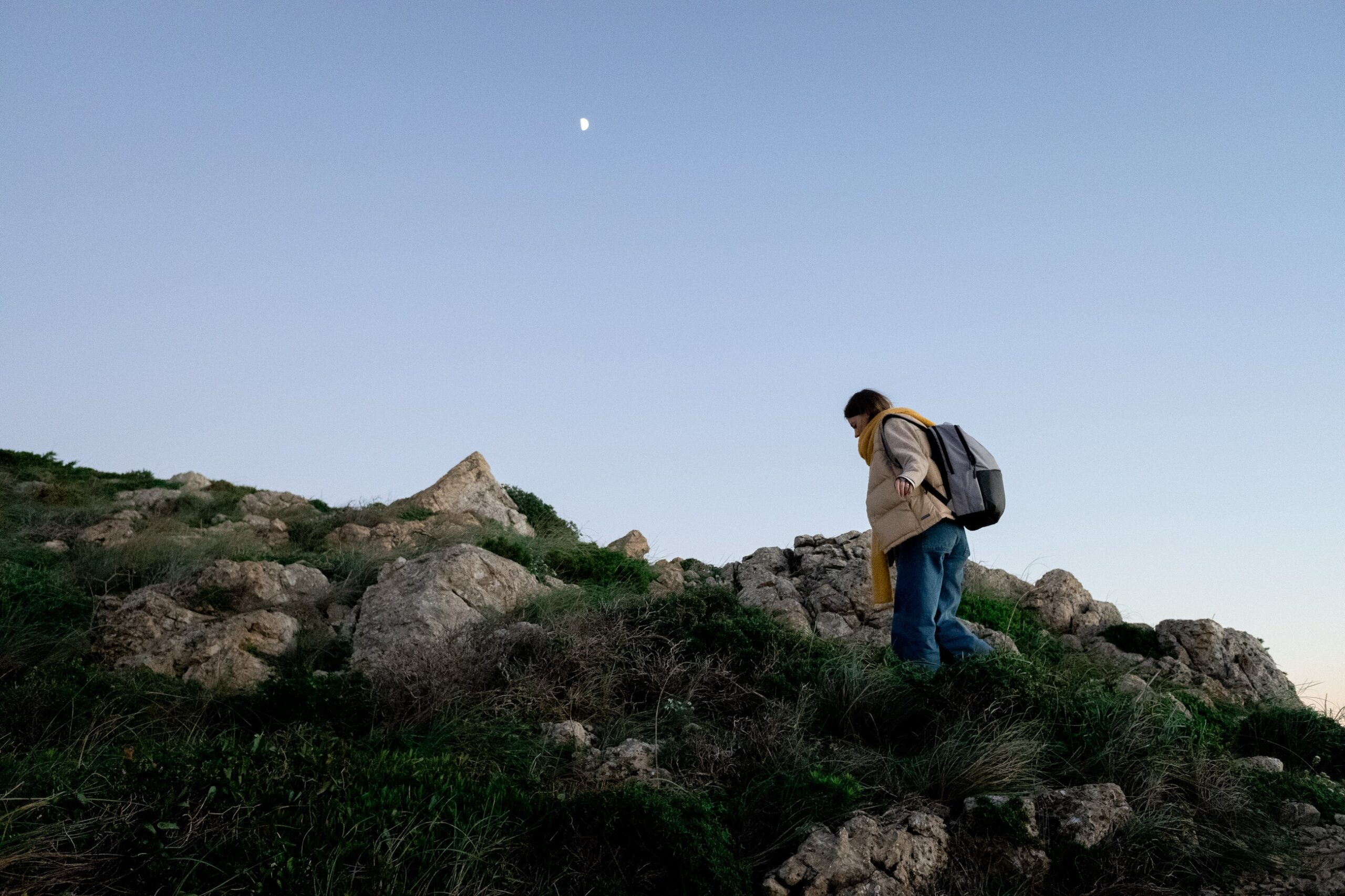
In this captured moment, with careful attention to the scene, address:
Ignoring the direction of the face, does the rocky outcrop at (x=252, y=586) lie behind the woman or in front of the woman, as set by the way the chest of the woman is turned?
in front

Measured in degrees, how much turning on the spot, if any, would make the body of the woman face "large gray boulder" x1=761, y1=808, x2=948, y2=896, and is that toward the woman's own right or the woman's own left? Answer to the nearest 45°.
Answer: approximately 90° to the woman's own left

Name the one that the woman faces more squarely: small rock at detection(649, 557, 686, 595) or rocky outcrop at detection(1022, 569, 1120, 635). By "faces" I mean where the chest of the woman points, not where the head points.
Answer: the small rock

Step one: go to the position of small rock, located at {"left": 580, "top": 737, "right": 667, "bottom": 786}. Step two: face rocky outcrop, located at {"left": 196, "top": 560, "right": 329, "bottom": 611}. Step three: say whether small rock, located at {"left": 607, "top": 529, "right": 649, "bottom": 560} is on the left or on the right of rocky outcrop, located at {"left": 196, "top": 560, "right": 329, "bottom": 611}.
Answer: right

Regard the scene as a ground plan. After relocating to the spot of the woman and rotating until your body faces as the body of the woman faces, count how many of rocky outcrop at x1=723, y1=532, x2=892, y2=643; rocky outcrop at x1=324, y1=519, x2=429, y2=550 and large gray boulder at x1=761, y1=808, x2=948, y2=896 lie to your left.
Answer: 1

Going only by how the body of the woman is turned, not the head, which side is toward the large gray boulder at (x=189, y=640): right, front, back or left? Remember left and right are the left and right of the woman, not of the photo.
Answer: front

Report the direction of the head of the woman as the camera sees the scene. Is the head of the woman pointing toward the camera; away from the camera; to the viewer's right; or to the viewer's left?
to the viewer's left

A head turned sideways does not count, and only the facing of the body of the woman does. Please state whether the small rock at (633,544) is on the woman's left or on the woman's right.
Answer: on the woman's right

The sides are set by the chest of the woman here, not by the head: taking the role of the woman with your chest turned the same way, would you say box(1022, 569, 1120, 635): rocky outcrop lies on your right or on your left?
on your right

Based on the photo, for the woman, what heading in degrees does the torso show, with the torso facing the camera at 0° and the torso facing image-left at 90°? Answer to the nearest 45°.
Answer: approximately 90°

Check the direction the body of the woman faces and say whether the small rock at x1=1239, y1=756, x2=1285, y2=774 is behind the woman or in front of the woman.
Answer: behind

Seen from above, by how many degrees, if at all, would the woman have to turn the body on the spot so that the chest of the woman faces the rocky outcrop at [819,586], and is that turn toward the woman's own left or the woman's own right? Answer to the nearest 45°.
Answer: approximately 90° to the woman's own right
